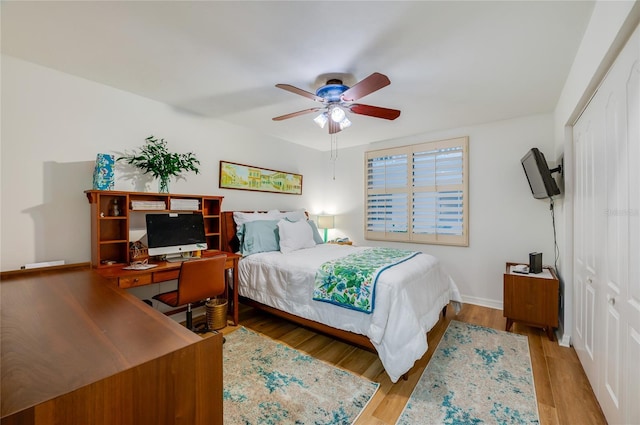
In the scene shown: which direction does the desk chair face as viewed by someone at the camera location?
facing away from the viewer and to the left of the viewer

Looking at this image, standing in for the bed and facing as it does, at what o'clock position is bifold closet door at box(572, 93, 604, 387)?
The bifold closet door is roughly at 11 o'clock from the bed.

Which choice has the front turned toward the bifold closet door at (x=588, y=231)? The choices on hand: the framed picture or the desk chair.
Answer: the framed picture

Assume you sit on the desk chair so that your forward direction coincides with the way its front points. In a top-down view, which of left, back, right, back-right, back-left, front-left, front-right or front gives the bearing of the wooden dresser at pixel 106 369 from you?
back-left

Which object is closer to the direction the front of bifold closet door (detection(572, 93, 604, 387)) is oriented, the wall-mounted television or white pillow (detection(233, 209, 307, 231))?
the white pillow

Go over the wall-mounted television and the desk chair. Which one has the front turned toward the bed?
the wall-mounted television

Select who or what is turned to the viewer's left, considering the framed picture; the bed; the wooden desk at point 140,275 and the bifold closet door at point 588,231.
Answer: the bifold closet door

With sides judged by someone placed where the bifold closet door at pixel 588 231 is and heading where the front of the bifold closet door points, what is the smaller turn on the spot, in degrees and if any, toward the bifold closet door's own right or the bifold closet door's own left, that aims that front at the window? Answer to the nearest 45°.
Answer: approximately 45° to the bifold closet door's own right

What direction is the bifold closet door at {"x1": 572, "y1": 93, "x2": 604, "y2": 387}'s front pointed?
to the viewer's left

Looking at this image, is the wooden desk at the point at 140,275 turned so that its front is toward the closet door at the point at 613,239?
yes

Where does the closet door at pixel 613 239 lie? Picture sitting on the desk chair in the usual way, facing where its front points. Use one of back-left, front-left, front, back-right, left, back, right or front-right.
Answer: back

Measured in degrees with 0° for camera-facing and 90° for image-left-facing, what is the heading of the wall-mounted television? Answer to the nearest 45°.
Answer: approximately 45°

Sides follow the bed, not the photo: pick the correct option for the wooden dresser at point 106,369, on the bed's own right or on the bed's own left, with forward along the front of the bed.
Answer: on the bed's own right

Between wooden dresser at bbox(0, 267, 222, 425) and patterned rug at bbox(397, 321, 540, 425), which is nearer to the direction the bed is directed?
the patterned rug

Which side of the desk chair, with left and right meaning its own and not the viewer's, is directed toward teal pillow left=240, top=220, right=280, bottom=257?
right

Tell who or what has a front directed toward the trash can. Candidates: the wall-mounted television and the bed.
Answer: the wall-mounted television
